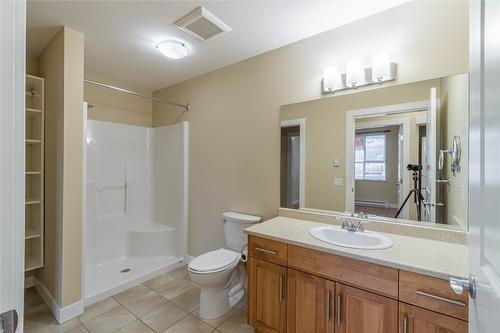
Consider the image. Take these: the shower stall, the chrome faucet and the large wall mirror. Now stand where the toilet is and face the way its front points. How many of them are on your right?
1

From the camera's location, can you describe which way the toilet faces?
facing the viewer and to the left of the viewer

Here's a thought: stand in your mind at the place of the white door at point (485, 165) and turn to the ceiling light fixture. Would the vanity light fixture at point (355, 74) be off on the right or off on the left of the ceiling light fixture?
right

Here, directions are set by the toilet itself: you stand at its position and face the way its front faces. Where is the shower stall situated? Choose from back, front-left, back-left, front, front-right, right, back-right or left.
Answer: right

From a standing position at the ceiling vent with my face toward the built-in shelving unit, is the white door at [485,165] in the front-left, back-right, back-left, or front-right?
back-left

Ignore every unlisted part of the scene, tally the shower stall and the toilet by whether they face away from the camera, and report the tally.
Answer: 0

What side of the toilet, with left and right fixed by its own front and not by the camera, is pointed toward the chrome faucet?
left

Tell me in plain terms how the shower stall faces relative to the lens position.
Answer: facing the viewer and to the right of the viewer
